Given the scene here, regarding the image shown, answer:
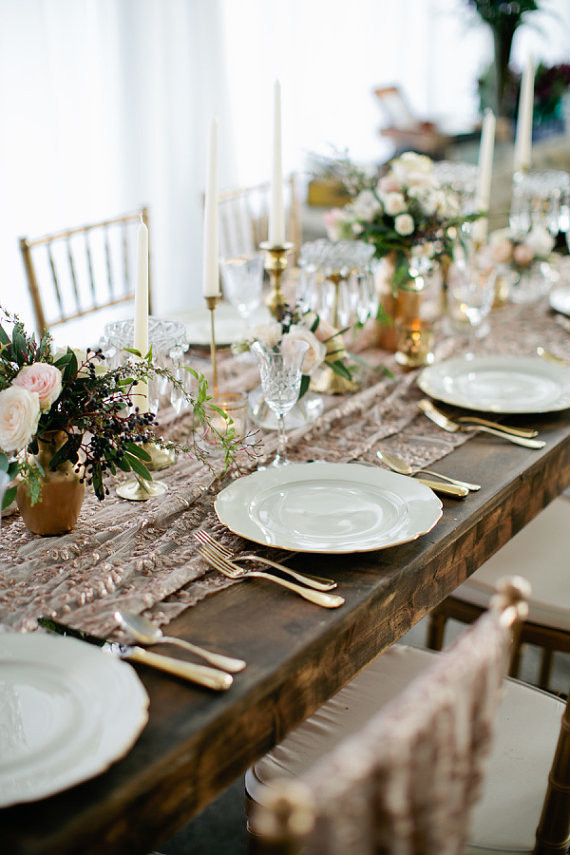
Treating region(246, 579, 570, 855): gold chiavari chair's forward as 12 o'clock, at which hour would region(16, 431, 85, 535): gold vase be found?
The gold vase is roughly at 12 o'clock from the gold chiavari chair.

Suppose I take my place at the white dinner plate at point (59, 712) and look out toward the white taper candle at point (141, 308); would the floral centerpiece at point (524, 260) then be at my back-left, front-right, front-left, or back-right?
front-right

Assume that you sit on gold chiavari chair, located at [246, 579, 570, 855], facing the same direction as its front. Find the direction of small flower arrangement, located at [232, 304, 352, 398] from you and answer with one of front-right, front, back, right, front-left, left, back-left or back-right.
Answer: front-right

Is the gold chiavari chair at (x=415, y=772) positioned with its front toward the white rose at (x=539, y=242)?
no

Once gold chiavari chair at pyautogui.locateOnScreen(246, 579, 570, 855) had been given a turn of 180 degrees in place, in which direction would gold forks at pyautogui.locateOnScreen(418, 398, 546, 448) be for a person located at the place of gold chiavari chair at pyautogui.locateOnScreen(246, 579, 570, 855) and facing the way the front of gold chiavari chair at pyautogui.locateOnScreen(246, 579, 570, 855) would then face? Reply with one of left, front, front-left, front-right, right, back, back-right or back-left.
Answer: back-left

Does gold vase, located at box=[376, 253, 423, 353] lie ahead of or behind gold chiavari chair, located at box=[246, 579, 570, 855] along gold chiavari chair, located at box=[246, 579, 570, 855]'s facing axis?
ahead

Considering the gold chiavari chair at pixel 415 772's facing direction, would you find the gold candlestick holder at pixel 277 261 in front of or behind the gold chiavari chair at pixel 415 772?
in front

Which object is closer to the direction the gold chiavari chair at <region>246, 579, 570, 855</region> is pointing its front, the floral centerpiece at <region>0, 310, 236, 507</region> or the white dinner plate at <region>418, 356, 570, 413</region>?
the floral centerpiece

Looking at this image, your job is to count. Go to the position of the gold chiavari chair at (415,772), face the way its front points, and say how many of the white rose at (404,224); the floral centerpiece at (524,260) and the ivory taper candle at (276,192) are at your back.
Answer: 0

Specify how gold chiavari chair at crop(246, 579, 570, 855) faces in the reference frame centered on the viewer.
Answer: facing away from the viewer and to the left of the viewer

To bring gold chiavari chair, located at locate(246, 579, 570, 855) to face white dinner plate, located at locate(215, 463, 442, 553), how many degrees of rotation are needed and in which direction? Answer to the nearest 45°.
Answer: approximately 45° to its right

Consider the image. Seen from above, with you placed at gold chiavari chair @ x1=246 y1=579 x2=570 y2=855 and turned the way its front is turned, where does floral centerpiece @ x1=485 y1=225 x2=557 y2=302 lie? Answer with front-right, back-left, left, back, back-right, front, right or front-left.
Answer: front-right

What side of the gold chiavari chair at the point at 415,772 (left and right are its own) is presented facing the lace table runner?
front

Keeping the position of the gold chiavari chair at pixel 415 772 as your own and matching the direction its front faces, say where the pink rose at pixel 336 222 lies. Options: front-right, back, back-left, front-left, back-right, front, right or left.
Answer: front-right
